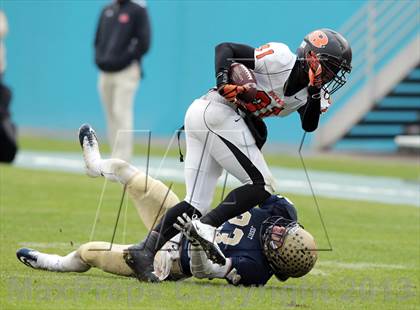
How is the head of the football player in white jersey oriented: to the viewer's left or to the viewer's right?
to the viewer's right

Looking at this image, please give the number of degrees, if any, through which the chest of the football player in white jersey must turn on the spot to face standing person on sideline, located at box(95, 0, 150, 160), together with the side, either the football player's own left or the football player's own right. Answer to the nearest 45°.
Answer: approximately 90° to the football player's own left

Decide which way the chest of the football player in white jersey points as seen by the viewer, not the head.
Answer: to the viewer's right
